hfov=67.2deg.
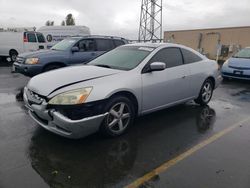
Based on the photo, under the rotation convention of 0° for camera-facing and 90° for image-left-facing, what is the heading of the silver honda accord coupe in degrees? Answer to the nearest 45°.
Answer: approximately 45°

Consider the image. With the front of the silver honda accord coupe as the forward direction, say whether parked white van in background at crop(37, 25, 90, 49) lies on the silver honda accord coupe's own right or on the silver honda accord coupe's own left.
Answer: on the silver honda accord coupe's own right

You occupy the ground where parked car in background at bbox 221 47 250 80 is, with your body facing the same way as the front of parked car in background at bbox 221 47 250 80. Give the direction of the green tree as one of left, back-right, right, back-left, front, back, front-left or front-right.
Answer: right

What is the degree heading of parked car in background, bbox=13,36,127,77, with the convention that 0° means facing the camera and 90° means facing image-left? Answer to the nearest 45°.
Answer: approximately 45°

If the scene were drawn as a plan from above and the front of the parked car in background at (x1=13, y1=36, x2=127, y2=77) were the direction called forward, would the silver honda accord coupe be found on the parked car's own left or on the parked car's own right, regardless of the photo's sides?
on the parked car's own left

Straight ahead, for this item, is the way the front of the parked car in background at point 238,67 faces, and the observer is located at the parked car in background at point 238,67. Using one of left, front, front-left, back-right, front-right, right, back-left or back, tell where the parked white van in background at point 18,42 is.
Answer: front-right

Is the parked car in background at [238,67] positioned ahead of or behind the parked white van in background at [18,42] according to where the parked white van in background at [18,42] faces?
behind
